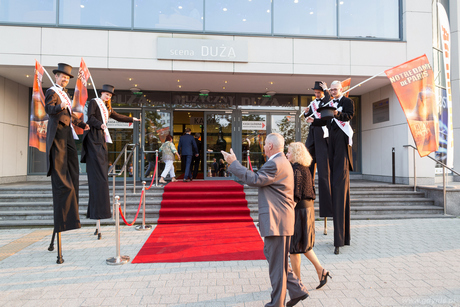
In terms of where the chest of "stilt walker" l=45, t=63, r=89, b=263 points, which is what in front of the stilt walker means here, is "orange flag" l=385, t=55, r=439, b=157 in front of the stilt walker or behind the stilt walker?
in front

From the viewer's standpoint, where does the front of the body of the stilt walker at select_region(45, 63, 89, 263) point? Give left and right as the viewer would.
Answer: facing the viewer and to the right of the viewer

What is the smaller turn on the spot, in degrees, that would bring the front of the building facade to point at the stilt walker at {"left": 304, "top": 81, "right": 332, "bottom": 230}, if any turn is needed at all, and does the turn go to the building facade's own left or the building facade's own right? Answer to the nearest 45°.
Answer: approximately 45° to the building facade's own left

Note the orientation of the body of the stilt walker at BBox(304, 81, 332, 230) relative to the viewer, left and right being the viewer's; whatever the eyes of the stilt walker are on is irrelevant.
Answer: facing the viewer and to the left of the viewer

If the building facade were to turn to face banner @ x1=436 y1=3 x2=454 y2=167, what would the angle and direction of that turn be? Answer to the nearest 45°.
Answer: approximately 90° to its left

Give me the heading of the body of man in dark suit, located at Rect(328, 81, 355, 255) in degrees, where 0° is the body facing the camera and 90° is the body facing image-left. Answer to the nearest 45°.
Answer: approximately 45°

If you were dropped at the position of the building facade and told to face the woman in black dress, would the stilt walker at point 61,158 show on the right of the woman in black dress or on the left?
right

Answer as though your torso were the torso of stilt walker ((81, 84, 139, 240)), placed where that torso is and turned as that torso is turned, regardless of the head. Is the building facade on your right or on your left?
on your left

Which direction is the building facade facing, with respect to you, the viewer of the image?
facing the viewer

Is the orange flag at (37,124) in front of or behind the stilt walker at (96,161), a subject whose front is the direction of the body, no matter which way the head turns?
behind
